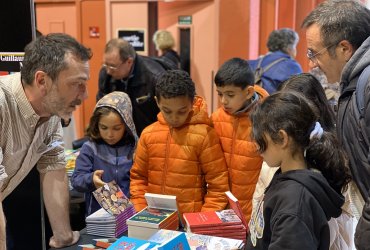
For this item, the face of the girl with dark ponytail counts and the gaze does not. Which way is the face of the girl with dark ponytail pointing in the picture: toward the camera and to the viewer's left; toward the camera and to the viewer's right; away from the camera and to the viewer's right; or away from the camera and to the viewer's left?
away from the camera and to the viewer's left

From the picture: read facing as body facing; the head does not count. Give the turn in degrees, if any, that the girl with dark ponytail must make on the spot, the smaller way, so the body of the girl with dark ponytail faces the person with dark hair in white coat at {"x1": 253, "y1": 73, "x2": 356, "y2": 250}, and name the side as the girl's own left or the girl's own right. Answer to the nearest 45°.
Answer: approximately 90° to the girl's own right

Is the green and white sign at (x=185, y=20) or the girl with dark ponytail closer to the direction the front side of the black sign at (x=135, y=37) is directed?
the girl with dark ponytail

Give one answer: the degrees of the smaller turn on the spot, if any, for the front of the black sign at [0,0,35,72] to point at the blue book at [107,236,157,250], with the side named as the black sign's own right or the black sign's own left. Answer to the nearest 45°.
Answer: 0° — it already faces it

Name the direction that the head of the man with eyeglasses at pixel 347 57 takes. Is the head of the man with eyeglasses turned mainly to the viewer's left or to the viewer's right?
to the viewer's left

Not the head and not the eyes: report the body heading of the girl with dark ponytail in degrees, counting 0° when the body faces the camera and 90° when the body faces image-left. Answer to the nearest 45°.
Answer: approximately 90°

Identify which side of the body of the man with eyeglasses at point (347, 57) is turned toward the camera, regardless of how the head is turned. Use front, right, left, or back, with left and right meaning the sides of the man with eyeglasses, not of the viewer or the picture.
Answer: left

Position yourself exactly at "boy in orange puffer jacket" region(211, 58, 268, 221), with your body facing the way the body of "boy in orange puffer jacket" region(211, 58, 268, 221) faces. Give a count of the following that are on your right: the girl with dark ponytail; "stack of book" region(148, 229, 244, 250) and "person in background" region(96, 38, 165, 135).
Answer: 1

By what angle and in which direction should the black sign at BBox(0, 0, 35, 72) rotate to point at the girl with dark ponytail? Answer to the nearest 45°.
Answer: approximately 45° to its left

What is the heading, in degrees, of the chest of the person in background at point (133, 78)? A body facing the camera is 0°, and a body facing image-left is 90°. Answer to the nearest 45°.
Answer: approximately 45°

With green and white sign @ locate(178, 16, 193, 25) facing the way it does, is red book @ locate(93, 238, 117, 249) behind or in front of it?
in front
